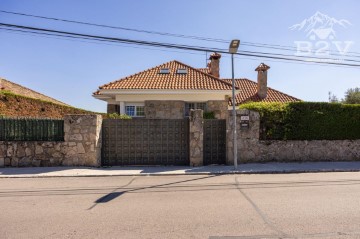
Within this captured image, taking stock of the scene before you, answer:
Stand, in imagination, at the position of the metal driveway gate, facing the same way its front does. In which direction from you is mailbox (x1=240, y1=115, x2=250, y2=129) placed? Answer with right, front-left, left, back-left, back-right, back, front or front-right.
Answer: left

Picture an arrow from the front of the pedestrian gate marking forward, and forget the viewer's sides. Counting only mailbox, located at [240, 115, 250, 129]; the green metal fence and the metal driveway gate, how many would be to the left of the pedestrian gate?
1

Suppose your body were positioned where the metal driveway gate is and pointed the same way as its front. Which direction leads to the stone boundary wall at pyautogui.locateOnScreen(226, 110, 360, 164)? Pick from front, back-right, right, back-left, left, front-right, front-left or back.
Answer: left

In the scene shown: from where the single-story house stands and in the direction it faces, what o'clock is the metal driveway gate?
The metal driveway gate is roughly at 12 o'clock from the single-story house.

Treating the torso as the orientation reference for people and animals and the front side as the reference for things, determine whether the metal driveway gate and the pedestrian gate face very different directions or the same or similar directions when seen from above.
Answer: same or similar directions

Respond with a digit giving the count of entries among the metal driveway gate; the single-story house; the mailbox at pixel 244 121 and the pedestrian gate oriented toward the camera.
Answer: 4

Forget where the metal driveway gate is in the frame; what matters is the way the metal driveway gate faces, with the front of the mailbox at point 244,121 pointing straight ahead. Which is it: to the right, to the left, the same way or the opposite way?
the same way

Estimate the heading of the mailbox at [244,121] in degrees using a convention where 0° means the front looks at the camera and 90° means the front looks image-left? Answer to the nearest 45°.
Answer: approximately 0°

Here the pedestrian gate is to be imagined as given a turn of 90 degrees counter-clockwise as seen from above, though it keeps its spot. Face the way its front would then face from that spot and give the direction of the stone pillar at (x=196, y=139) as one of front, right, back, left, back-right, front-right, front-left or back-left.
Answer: back-right

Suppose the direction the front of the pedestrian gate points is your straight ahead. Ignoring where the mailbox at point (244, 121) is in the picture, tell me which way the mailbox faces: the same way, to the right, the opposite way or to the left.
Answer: the same way

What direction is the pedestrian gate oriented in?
toward the camera

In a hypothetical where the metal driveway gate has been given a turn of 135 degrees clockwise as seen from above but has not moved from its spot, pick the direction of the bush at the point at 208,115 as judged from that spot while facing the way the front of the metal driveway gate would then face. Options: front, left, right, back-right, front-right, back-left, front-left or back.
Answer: right

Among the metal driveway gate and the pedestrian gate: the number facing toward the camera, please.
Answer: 2

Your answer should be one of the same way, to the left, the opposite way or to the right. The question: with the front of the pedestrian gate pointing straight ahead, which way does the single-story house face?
the same way
